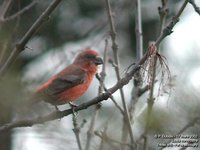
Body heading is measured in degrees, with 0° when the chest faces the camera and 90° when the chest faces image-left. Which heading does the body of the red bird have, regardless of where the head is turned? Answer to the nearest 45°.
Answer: approximately 270°

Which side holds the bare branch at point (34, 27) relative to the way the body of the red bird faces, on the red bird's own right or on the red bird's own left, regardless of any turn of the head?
on the red bird's own right
